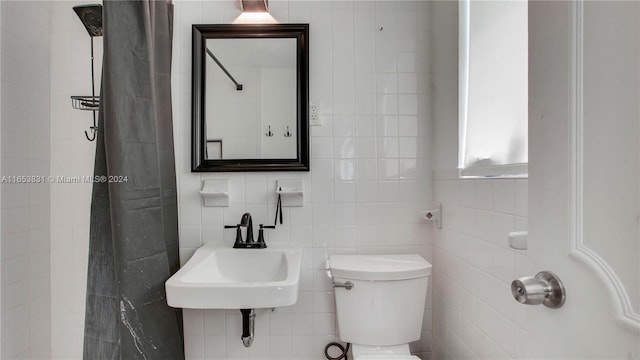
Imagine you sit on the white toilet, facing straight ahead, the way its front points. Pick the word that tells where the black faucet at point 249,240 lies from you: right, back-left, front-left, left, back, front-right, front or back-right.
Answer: right

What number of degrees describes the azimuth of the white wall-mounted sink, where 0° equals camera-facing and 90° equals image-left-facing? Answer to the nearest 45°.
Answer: approximately 0°

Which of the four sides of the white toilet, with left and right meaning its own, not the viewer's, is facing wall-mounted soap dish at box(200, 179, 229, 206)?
right

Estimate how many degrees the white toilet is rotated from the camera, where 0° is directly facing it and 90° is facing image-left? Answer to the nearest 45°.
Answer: approximately 0°

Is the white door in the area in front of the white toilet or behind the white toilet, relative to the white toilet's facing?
in front

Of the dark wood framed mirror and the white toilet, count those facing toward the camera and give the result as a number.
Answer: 2

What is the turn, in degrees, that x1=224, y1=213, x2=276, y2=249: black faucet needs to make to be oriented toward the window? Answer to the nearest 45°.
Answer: approximately 45° to its left
